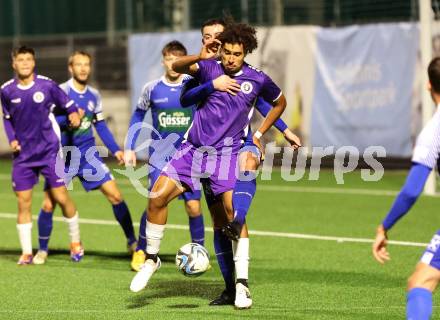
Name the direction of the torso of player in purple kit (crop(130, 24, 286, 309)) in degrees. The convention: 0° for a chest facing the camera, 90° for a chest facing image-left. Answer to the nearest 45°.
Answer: approximately 0°

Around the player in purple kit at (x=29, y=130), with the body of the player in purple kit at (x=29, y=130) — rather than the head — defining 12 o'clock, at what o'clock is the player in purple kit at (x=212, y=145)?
the player in purple kit at (x=212, y=145) is roughly at 11 o'clock from the player in purple kit at (x=29, y=130).

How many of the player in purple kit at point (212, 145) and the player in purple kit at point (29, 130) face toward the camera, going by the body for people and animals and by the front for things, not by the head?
2

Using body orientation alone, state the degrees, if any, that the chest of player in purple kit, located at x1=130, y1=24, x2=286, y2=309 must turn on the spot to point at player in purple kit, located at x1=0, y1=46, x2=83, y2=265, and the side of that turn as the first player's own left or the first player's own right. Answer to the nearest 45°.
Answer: approximately 135° to the first player's own right

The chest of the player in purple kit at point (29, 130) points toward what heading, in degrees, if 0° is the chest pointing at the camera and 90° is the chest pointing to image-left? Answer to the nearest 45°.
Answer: approximately 0°

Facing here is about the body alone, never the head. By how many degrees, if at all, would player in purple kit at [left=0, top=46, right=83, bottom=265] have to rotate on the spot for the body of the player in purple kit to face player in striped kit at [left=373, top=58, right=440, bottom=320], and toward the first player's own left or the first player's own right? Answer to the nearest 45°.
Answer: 0° — they already face them

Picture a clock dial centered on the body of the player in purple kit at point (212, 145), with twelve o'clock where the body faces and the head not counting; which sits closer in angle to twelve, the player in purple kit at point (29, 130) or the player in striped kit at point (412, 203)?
the player in striped kit
